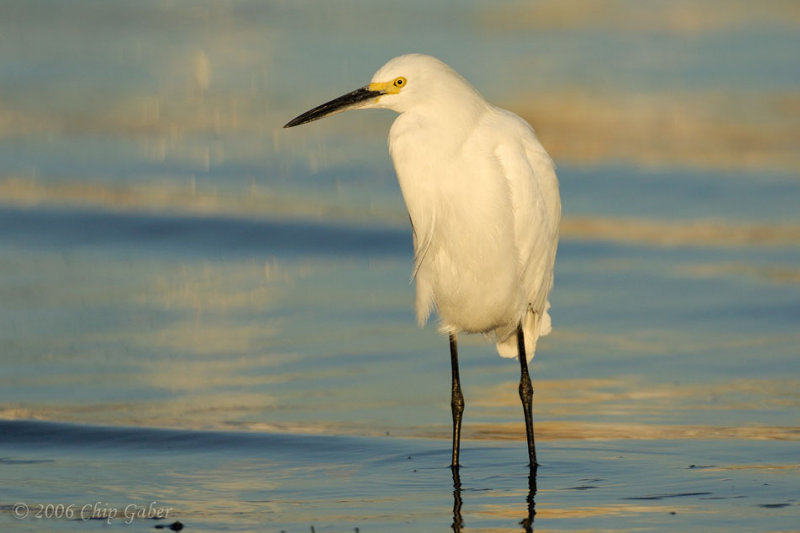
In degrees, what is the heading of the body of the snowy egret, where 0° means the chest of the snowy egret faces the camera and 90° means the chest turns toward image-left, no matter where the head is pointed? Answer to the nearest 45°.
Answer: approximately 45°
